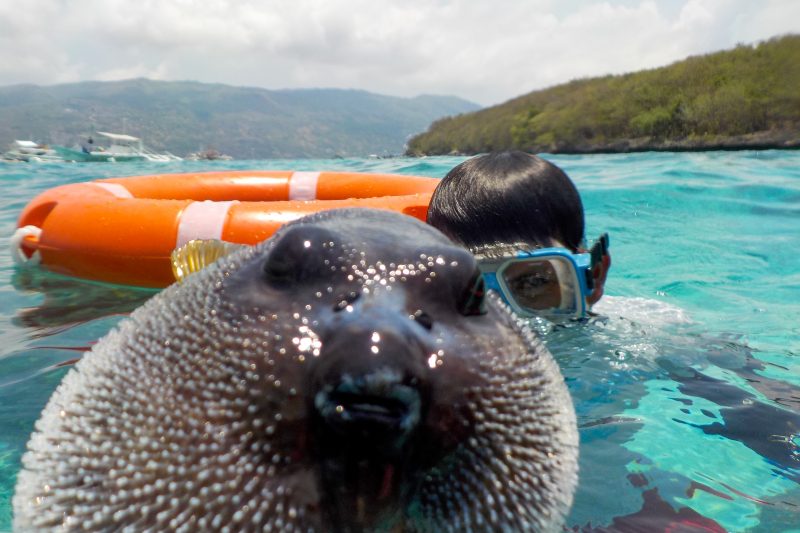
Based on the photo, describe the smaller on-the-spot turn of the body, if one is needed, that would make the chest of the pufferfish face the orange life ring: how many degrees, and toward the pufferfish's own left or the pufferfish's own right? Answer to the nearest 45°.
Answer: approximately 180°

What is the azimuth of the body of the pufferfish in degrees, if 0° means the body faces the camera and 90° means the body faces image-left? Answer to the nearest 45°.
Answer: approximately 0°

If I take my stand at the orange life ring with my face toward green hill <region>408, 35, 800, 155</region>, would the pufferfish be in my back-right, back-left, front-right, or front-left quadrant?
back-right

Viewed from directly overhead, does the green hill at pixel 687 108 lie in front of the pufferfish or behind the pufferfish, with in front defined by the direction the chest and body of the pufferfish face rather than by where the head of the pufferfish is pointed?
behind

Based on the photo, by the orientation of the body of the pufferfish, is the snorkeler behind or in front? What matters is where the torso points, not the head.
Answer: behind
